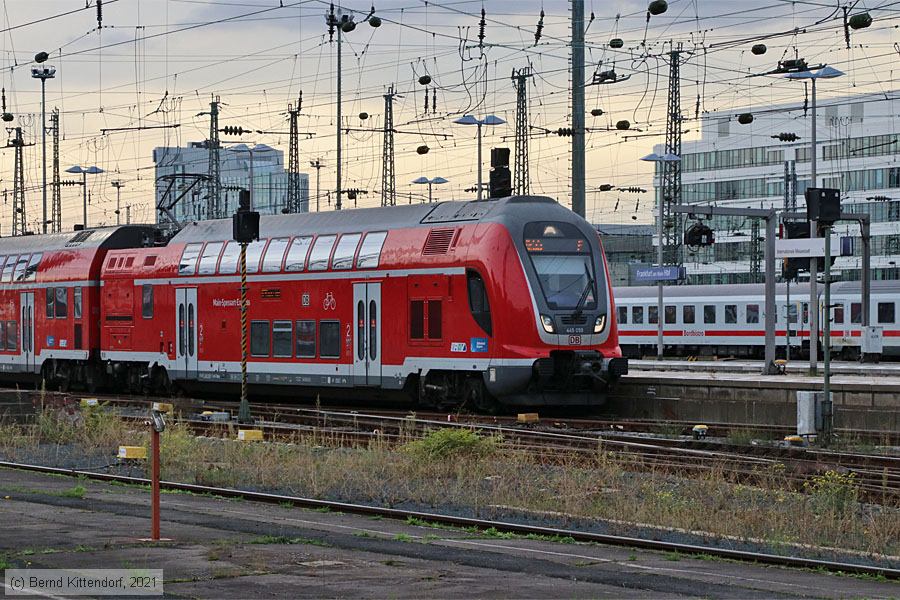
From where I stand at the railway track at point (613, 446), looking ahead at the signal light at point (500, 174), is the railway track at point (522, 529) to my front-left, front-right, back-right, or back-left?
back-left

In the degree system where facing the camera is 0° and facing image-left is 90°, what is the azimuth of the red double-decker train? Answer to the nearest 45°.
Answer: approximately 315°

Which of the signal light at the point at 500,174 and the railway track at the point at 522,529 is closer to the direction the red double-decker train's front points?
the railway track

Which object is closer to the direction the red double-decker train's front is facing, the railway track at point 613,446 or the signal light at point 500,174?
the railway track
